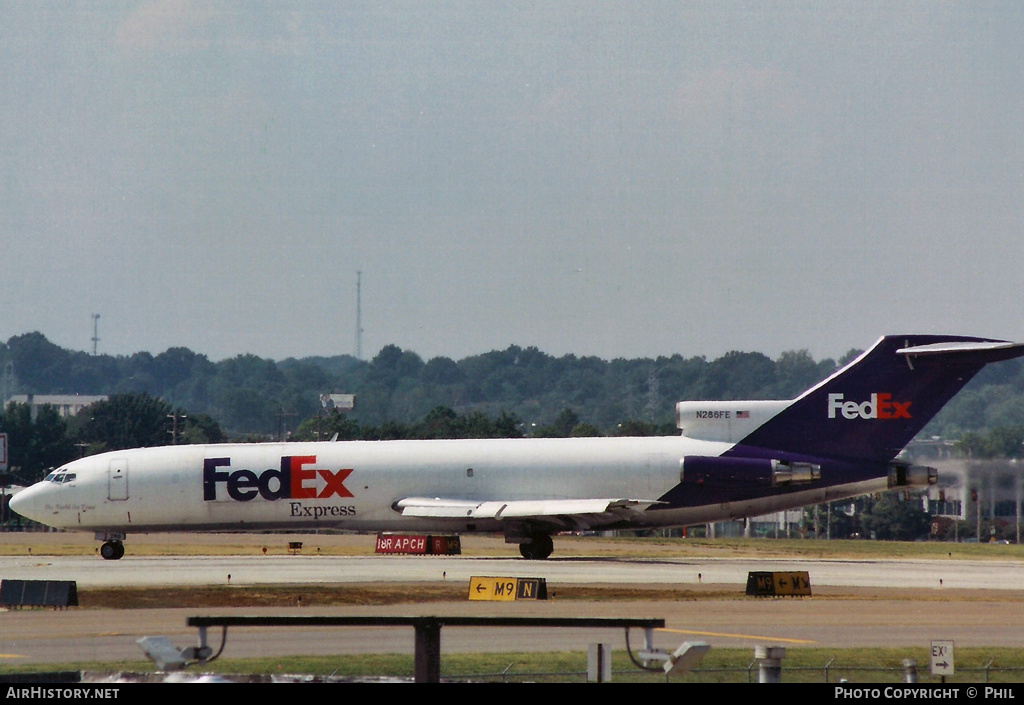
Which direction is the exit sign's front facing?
toward the camera

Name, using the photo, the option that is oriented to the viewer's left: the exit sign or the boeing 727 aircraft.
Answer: the boeing 727 aircraft

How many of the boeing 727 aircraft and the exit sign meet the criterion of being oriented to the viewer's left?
1

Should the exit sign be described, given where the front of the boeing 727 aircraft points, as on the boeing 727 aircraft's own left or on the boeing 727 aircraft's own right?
on the boeing 727 aircraft's own left

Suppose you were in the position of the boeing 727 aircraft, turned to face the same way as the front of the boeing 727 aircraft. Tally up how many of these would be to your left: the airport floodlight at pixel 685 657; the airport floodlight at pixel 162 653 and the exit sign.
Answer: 3

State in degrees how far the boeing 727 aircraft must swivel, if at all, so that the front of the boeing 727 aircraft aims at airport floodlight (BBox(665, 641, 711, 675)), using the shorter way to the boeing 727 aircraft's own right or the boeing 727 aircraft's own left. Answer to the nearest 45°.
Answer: approximately 90° to the boeing 727 aircraft's own left

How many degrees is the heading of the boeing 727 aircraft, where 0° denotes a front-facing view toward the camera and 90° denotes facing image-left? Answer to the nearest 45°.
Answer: approximately 90°

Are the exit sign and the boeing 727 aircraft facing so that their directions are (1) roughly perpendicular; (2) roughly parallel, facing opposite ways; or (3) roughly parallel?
roughly perpendicular

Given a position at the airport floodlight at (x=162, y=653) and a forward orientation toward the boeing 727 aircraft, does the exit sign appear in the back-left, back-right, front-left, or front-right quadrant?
front-right

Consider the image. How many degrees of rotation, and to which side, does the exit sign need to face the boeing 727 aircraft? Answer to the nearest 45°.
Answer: approximately 180°

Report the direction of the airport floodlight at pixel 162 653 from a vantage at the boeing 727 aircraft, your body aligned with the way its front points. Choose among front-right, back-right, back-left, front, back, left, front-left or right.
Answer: left
